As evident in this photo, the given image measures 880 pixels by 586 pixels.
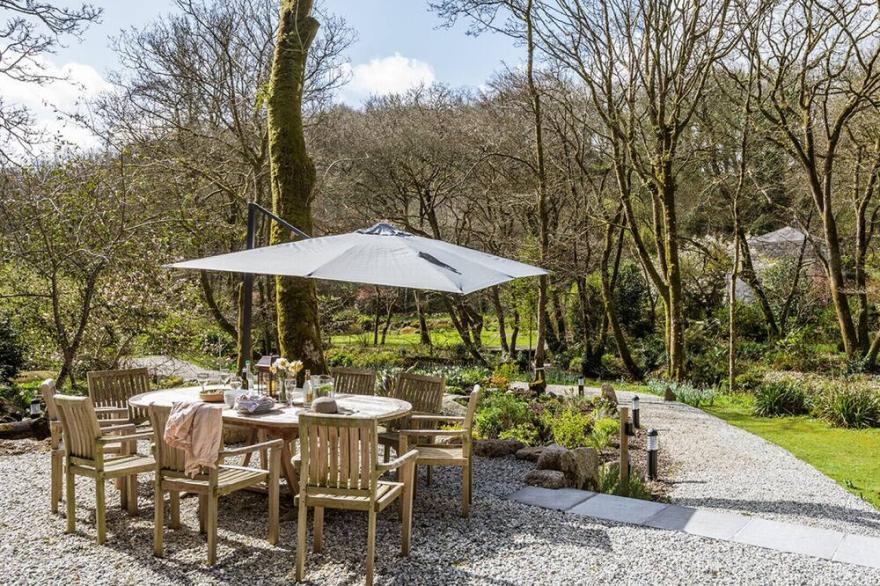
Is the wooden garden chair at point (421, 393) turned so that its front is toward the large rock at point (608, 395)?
no

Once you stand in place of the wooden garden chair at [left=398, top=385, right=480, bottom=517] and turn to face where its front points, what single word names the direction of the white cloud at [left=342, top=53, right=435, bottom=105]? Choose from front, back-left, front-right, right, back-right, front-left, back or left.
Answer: right

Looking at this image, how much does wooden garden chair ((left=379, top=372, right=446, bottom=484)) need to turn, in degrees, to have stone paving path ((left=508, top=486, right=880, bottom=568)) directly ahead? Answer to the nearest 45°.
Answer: approximately 90° to its left

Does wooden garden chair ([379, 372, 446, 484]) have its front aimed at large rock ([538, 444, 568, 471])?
no

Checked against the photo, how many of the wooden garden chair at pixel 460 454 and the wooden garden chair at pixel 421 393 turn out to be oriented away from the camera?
0

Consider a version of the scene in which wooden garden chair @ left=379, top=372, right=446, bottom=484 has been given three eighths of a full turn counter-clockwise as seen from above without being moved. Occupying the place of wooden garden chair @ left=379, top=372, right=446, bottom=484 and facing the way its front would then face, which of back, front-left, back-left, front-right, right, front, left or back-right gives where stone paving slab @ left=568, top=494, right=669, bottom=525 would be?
front-right

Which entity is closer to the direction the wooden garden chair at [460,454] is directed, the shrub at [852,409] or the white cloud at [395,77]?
the white cloud

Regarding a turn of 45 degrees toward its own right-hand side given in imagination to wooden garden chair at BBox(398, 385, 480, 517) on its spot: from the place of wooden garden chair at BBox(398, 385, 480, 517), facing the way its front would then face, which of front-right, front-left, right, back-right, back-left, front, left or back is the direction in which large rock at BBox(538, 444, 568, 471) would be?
right

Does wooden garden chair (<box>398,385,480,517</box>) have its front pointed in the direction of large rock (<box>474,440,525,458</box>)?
no

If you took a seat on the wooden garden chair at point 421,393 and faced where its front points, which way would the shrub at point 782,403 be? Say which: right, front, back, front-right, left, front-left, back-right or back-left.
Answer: back

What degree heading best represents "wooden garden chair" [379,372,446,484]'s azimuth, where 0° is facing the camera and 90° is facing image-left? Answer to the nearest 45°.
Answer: approximately 45°

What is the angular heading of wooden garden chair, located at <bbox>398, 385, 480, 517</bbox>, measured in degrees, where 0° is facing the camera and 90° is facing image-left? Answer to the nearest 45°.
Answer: approximately 90°

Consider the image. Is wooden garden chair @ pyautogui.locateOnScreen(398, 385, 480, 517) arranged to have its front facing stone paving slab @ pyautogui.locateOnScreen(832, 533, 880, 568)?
no

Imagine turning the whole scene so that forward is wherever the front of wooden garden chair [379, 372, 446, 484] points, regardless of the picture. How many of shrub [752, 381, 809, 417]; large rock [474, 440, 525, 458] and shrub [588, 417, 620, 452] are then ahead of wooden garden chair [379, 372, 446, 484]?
0

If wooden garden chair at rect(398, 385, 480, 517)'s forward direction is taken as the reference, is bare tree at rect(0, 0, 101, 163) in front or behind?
in front

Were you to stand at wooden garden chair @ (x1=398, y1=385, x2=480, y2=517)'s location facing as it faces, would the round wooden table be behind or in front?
in front

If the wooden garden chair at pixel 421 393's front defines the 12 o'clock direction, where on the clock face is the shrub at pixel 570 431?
The shrub is roughly at 6 o'clock from the wooden garden chair.

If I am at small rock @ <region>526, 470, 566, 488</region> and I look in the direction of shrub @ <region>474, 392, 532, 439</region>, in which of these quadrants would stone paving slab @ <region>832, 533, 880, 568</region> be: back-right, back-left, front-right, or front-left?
back-right
